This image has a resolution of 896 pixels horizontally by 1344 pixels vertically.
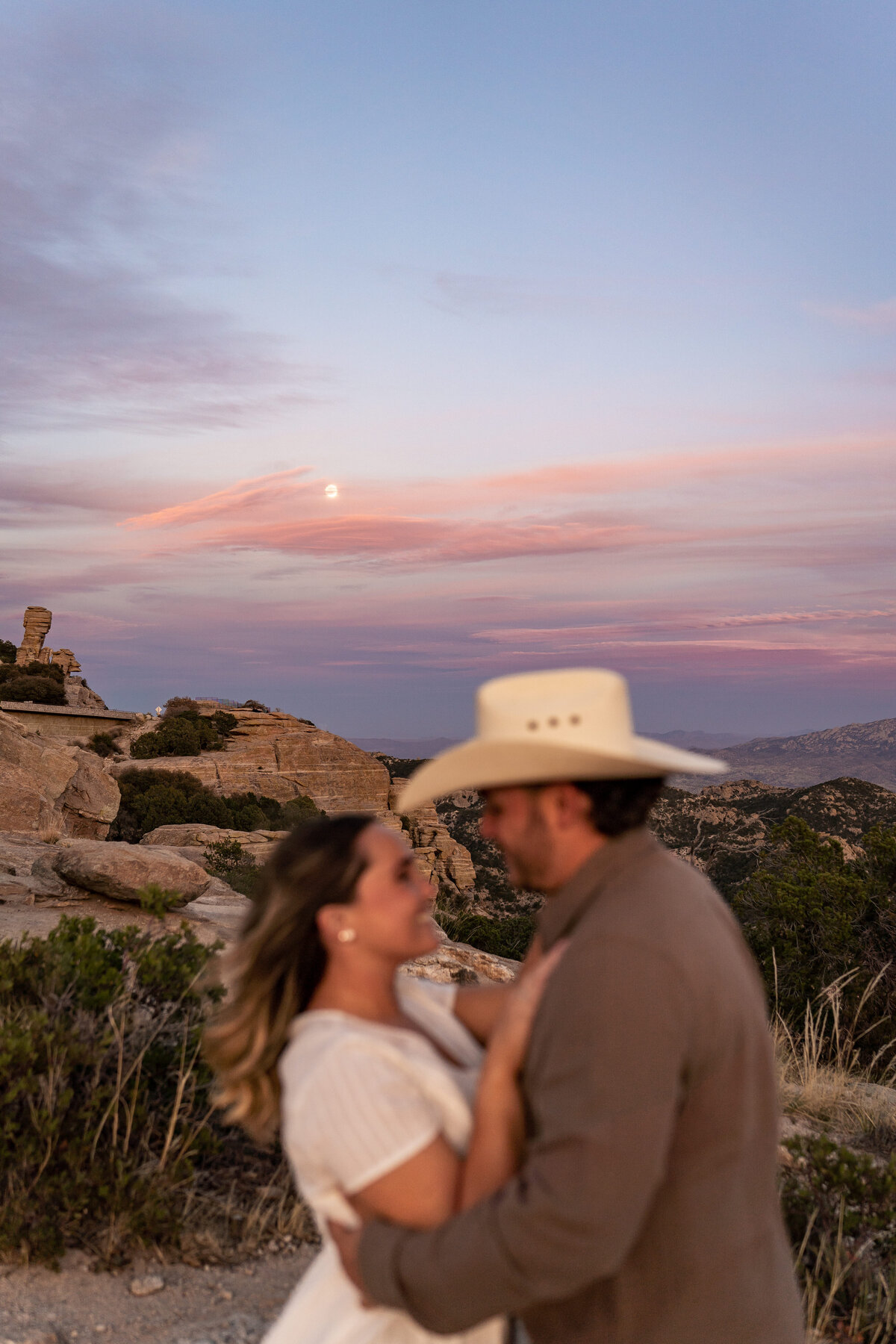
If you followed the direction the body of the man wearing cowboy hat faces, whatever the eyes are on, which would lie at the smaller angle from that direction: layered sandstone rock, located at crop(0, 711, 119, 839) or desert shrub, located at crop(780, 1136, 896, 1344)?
the layered sandstone rock

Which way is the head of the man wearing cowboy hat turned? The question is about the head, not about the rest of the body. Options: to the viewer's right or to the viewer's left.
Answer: to the viewer's left

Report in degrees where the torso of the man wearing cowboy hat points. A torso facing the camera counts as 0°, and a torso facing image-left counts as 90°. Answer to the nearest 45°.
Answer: approximately 90°

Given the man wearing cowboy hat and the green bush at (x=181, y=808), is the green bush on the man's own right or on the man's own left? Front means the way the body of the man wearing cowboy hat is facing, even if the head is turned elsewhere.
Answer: on the man's own right

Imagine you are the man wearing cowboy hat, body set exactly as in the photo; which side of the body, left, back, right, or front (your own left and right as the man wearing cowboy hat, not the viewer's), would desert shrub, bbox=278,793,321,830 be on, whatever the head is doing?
right

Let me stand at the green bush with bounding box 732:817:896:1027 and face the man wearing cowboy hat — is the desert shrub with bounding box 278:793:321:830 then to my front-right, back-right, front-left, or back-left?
back-right

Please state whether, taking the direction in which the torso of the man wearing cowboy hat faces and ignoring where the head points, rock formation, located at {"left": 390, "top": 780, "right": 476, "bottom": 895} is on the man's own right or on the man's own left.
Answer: on the man's own right

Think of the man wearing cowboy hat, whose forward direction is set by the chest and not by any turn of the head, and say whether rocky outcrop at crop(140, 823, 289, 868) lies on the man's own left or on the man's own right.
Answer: on the man's own right
